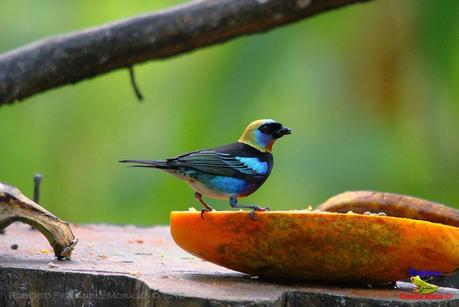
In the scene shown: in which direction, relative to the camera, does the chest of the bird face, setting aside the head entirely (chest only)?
to the viewer's right

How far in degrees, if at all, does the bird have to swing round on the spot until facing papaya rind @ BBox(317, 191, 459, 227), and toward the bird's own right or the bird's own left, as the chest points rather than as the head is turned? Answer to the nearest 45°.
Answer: approximately 45° to the bird's own left

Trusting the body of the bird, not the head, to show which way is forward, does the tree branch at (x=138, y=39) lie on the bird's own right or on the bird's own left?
on the bird's own left
